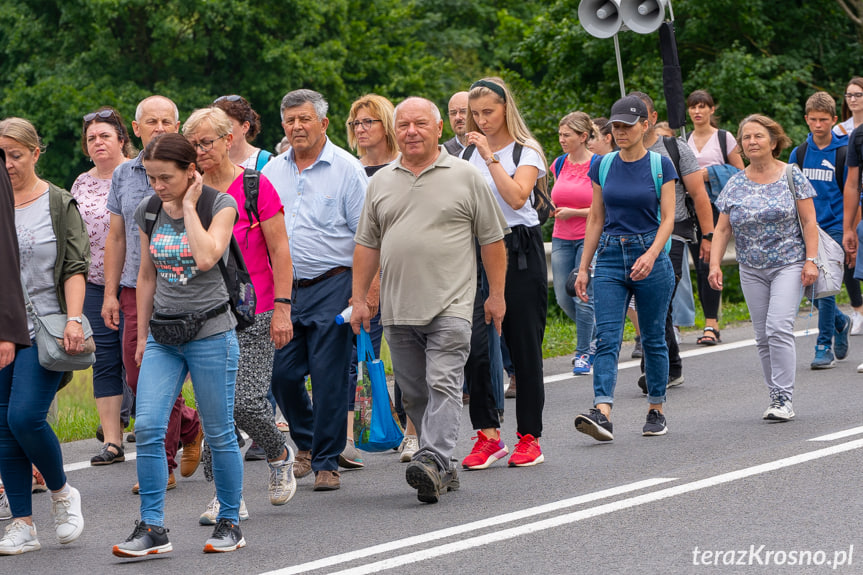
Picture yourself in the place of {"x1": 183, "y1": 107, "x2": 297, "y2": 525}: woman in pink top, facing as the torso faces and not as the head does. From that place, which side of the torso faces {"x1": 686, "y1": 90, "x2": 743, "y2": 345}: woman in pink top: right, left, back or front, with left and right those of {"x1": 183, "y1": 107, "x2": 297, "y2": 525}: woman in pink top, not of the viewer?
back

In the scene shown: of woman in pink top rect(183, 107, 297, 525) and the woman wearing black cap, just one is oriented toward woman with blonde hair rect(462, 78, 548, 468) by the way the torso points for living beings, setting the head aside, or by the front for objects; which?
the woman wearing black cap

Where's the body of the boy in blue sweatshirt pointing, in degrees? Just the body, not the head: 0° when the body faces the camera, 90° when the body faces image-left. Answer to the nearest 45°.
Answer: approximately 0°

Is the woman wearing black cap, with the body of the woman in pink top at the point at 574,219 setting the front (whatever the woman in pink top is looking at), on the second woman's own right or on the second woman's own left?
on the second woman's own left
